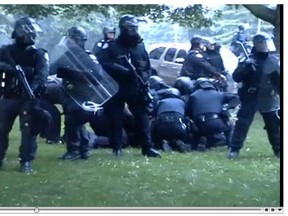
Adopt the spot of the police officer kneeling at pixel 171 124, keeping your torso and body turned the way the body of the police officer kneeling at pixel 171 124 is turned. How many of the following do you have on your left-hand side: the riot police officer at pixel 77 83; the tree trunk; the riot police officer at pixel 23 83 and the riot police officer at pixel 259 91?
2

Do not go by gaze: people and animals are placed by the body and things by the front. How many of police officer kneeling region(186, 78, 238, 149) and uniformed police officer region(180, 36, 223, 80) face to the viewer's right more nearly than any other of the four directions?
1

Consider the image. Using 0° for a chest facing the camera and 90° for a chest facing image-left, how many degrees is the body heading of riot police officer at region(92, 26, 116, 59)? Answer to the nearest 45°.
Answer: approximately 315°

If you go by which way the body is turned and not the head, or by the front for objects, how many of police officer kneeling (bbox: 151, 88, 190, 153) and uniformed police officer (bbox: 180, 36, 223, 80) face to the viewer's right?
1

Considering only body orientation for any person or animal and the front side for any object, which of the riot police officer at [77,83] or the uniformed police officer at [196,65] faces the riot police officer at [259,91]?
the uniformed police officer at [196,65]

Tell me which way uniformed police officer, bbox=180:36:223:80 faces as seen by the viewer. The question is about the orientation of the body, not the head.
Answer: to the viewer's right

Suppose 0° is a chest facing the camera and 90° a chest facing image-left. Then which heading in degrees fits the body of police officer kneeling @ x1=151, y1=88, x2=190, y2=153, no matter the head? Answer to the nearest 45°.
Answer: approximately 180°

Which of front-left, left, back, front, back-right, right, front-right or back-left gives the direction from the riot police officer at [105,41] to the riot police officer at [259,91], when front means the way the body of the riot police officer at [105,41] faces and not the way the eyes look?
front-left
